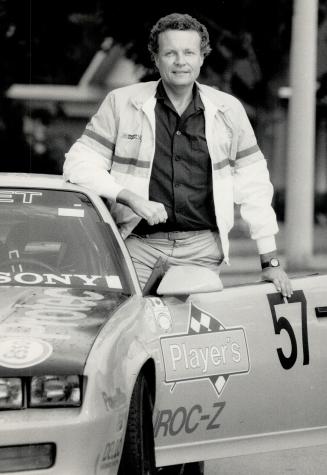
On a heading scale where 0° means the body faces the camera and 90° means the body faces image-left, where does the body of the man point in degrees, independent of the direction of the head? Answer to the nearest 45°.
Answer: approximately 0°

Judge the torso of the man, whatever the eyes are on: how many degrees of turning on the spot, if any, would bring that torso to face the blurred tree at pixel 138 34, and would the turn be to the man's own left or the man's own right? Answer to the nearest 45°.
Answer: approximately 180°
